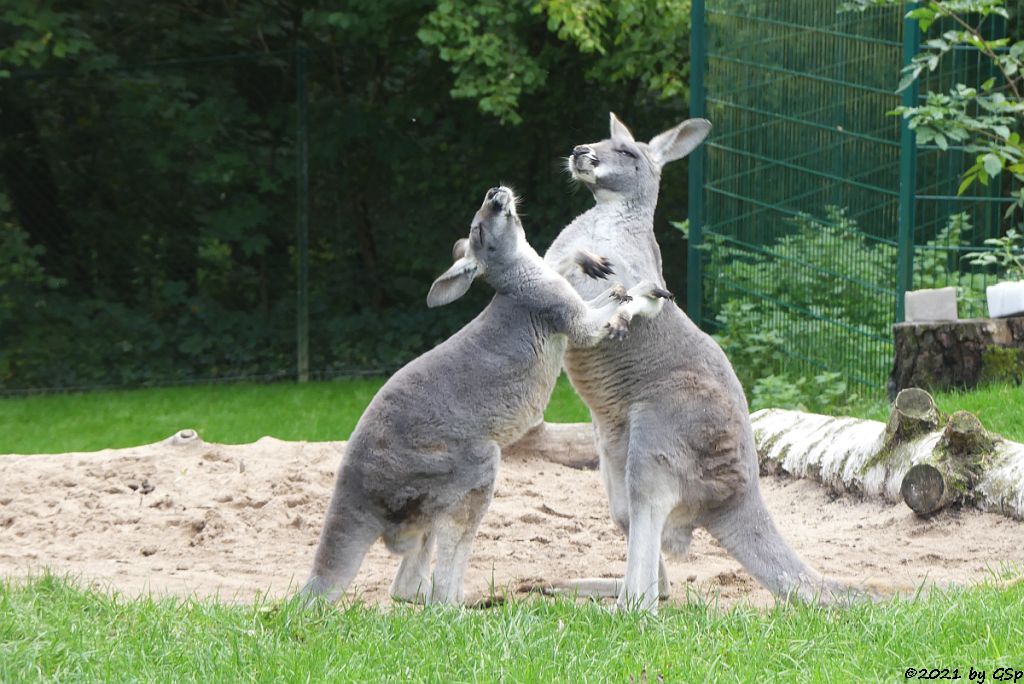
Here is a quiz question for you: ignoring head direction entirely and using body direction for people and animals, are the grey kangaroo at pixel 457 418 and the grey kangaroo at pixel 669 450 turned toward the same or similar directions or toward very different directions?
very different directions

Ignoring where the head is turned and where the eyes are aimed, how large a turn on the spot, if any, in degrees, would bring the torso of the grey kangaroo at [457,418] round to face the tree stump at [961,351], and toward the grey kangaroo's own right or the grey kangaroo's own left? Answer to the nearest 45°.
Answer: approximately 45° to the grey kangaroo's own left

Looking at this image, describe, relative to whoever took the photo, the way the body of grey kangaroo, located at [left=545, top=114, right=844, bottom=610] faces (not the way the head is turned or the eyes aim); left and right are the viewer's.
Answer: facing to the left of the viewer

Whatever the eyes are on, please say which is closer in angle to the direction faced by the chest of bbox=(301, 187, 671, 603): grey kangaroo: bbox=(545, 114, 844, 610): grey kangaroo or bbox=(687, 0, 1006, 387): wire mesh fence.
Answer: the grey kangaroo

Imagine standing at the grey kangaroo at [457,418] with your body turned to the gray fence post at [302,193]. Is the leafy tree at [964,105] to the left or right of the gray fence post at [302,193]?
right

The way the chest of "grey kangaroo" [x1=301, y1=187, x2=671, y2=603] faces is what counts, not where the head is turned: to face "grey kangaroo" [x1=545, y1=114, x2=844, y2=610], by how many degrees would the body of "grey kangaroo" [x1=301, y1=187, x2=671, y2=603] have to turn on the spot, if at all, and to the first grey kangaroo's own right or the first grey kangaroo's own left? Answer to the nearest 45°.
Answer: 0° — it already faces it

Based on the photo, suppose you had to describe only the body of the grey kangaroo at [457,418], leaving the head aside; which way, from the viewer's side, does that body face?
to the viewer's right

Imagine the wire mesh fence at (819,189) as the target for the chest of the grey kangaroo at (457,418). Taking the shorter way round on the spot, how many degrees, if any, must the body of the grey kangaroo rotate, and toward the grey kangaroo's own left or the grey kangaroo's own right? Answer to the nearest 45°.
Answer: approximately 45° to the grey kangaroo's own left
